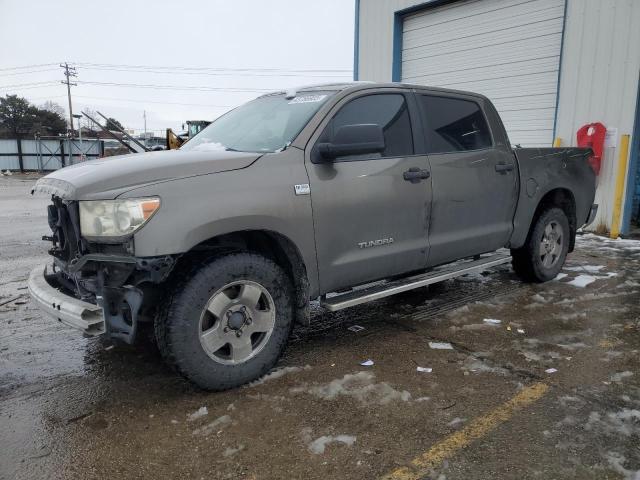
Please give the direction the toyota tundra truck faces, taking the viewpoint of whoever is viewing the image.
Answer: facing the viewer and to the left of the viewer
